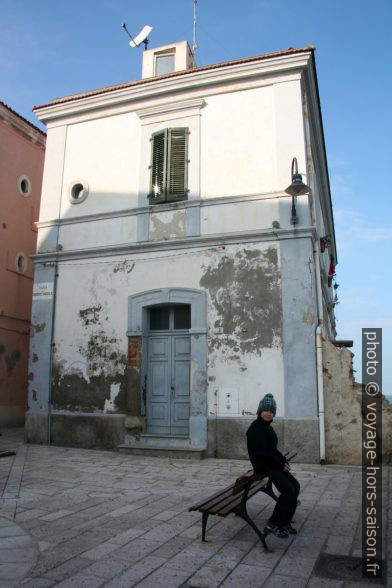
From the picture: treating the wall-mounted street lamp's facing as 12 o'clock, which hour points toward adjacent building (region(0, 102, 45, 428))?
The adjacent building is roughly at 4 o'clock from the wall-mounted street lamp.

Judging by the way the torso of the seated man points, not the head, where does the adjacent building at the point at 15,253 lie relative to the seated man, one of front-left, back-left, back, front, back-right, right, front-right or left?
back

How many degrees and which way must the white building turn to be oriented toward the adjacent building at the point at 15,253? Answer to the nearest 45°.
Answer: approximately 135° to its right

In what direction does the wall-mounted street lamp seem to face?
toward the camera

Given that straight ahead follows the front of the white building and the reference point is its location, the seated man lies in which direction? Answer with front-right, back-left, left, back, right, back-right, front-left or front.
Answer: front

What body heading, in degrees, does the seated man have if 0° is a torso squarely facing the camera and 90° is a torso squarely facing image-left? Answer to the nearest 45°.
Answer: approximately 315°

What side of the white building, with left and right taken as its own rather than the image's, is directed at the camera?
front
